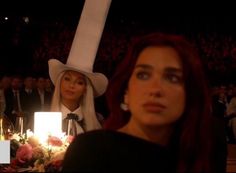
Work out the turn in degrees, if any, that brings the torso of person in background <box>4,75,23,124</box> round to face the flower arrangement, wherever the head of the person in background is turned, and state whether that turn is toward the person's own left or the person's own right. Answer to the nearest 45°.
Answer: approximately 45° to the person's own right

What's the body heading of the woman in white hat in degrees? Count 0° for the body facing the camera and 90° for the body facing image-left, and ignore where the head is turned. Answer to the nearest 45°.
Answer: approximately 0°

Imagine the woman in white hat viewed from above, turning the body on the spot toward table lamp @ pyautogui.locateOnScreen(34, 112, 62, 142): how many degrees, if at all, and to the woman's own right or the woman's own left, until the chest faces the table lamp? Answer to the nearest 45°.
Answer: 0° — they already face it

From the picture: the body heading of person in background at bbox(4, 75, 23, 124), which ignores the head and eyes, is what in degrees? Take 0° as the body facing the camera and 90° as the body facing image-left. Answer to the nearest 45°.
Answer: approximately 315°
